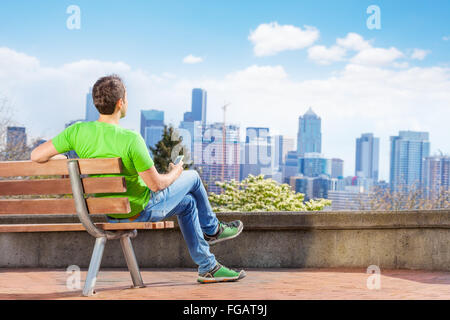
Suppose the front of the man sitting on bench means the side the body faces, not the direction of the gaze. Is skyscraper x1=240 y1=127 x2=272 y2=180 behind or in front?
in front

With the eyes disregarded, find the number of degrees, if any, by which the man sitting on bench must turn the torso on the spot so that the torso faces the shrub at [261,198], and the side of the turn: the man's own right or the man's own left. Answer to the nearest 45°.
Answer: approximately 45° to the man's own left

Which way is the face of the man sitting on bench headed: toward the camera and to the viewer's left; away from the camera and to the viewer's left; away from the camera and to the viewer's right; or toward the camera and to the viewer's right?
away from the camera and to the viewer's right

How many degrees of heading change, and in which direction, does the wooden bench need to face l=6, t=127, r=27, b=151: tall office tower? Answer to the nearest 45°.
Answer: approximately 45° to its left

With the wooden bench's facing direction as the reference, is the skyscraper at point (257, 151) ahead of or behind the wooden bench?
ahead

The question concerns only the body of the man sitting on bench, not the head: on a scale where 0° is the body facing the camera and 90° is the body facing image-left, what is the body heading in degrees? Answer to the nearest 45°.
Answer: approximately 225°

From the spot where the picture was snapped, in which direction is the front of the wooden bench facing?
facing away from the viewer and to the right of the viewer
